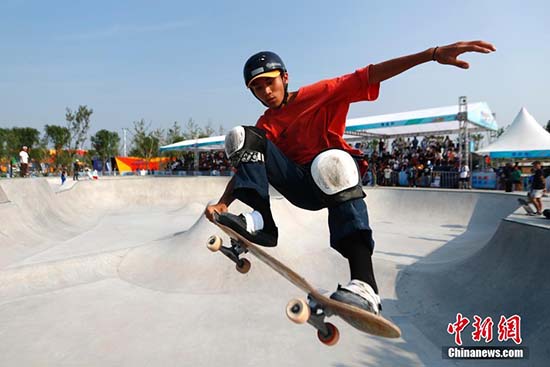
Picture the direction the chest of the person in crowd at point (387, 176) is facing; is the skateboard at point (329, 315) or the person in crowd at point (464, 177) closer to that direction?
the skateboard

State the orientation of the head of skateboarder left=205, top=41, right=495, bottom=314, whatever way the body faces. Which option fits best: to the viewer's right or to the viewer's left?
to the viewer's left

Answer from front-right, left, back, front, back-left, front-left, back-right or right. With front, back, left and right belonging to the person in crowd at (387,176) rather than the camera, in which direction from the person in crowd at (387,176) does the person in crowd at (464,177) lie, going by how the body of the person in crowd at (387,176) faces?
front-left

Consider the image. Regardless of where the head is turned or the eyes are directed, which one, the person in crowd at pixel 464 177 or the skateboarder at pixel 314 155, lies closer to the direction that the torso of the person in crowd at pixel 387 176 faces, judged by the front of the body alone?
the skateboarder

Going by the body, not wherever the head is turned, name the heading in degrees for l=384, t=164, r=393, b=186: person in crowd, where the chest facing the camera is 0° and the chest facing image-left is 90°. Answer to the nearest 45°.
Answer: approximately 0°

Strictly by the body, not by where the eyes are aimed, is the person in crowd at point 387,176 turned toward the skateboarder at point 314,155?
yes

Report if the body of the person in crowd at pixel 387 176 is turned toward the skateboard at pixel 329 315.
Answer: yes

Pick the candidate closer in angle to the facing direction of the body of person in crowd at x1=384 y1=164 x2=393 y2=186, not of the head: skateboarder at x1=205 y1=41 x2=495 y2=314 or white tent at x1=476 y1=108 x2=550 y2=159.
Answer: the skateboarder
